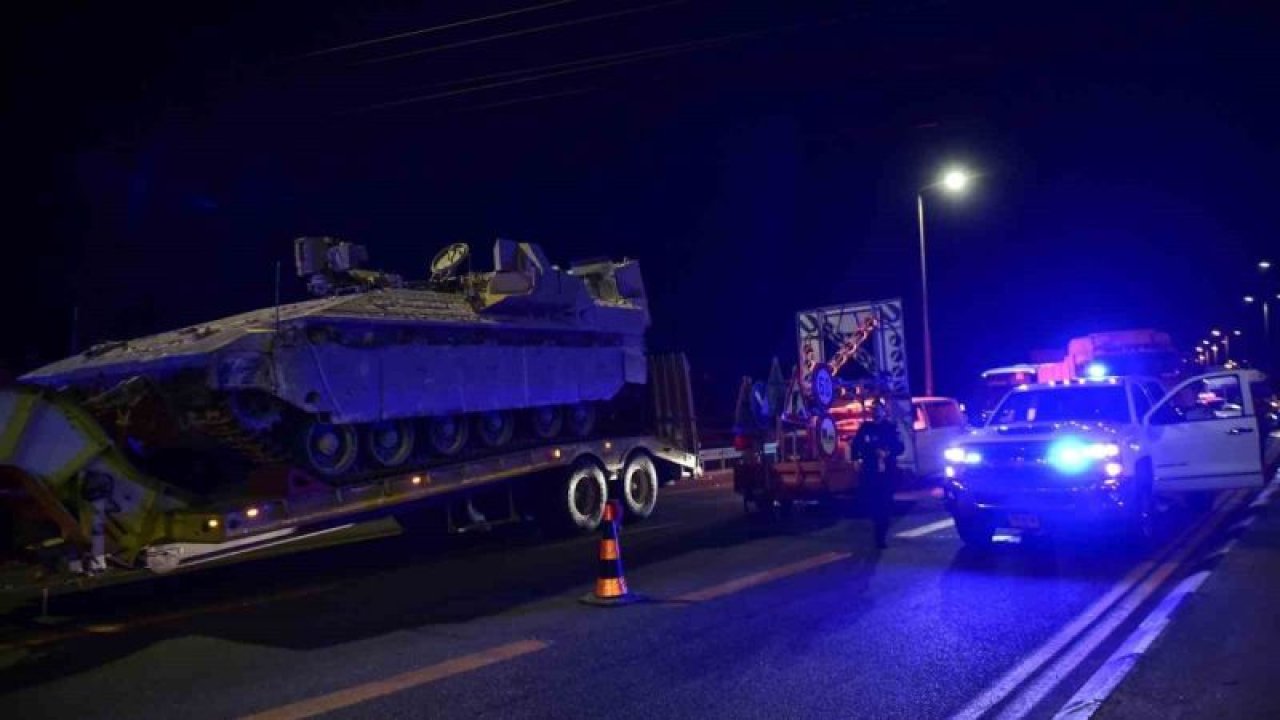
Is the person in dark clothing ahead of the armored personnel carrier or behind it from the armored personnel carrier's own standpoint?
behind

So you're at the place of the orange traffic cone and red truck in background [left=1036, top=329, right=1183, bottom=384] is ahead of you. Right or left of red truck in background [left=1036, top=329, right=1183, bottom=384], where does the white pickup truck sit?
right

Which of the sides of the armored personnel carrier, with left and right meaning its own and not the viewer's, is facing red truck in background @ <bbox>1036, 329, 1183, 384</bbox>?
back

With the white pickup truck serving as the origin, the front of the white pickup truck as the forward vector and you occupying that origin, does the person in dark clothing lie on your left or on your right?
on your right

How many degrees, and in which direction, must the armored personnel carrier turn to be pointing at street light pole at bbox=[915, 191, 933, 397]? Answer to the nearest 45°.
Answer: approximately 180°

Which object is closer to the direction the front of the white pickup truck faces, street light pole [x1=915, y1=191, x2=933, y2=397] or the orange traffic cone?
the orange traffic cone

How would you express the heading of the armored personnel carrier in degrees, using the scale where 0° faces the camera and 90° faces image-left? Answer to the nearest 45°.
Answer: approximately 45°

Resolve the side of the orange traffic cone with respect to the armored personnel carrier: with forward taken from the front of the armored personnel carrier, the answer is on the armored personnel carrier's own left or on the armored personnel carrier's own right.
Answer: on the armored personnel carrier's own left

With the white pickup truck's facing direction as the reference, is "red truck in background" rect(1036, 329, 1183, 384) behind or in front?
behind

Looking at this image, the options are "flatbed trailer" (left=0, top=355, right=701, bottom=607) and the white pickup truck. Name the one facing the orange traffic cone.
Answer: the white pickup truck
